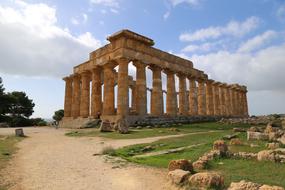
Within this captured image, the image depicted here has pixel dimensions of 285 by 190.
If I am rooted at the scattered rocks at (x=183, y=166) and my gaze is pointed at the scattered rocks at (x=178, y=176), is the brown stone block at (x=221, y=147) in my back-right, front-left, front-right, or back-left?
back-left

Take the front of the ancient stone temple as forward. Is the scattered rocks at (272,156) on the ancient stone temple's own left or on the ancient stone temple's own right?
on the ancient stone temple's own left

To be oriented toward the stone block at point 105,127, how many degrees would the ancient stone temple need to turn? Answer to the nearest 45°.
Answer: approximately 45° to its left

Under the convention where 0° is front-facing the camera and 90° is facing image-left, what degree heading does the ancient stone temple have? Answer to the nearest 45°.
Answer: approximately 45°

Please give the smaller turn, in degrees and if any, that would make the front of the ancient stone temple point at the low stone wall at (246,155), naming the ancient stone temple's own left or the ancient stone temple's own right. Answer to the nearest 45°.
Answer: approximately 45° to the ancient stone temple's own left

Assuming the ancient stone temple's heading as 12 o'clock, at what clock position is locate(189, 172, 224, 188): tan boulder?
The tan boulder is roughly at 10 o'clock from the ancient stone temple.

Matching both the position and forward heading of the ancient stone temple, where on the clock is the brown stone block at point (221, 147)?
The brown stone block is roughly at 10 o'clock from the ancient stone temple.

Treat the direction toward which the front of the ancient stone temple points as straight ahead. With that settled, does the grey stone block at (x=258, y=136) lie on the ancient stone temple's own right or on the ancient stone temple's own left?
on the ancient stone temple's own left

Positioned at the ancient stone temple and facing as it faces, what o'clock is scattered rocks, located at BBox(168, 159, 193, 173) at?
The scattered rocks is roughly at 10 o'clock from the ancient stone temple.
